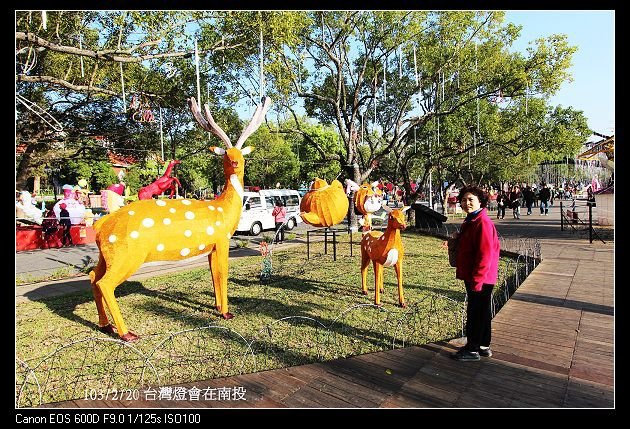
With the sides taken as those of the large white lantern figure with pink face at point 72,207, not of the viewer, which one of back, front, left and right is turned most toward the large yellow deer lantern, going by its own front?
front

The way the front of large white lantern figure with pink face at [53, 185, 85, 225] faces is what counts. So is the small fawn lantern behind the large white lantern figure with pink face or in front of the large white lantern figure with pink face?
in front

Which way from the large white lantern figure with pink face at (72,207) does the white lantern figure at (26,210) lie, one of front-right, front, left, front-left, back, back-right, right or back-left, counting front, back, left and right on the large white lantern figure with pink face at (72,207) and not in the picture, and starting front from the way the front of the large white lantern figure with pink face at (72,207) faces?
front-right

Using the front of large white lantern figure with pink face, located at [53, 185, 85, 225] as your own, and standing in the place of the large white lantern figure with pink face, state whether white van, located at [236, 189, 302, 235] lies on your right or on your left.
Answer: on your left

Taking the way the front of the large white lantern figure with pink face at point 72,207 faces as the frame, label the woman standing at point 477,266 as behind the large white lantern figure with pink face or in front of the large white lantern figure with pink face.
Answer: in front

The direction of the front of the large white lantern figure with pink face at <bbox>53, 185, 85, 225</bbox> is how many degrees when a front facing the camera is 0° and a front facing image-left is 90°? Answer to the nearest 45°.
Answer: approximately 0°
